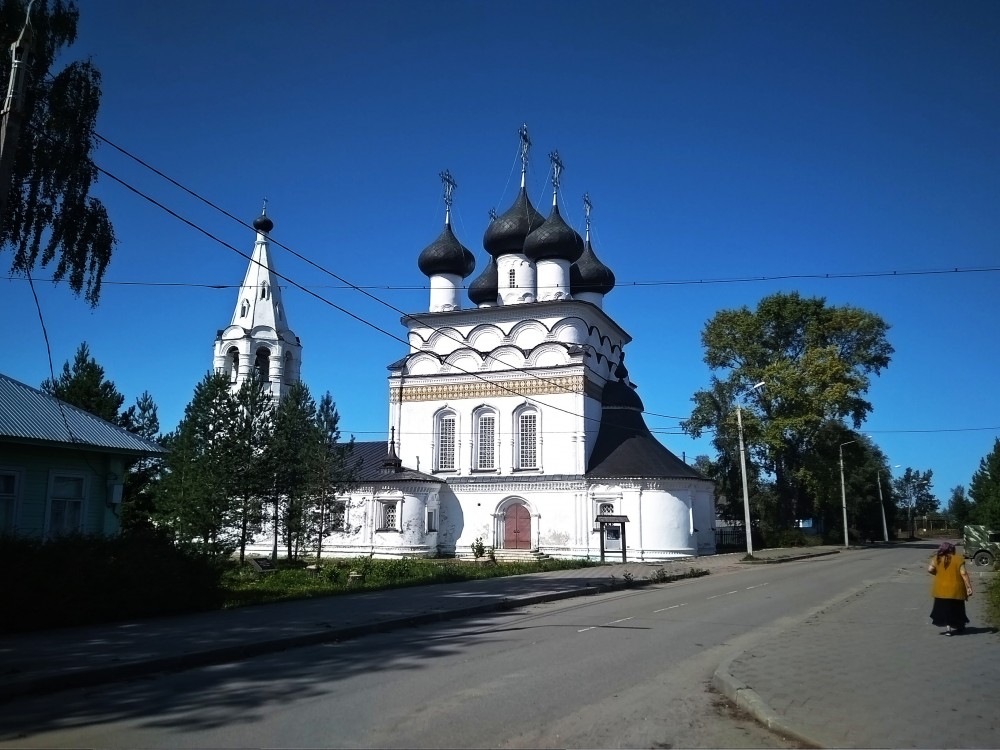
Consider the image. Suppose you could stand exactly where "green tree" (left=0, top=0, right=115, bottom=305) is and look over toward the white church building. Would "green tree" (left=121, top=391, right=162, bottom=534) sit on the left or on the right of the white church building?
left

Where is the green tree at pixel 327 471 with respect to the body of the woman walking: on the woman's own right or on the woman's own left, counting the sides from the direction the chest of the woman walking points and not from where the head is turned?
on the woman's own left

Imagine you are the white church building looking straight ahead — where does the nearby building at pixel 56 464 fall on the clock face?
The nearby building is roughly at 1 o'clock from the white church building.

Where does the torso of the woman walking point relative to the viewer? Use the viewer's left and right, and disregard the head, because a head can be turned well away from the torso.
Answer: facing away from the viewer

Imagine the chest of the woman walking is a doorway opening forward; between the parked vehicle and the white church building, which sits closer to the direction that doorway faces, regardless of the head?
the parked vehicle

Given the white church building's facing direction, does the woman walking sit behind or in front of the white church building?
in front

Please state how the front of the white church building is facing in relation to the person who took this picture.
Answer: facing the viewer

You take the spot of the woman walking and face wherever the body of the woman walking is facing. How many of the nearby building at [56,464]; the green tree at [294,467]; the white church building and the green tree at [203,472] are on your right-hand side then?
0

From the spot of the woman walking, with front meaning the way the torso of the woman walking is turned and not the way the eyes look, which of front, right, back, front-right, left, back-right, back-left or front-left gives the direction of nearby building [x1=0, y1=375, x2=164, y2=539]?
left

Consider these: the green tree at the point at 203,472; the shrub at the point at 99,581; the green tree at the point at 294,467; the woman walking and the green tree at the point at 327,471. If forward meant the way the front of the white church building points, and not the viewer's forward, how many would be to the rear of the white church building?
0

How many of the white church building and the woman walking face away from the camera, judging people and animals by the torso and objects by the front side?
1

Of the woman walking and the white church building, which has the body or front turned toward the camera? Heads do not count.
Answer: the white church building

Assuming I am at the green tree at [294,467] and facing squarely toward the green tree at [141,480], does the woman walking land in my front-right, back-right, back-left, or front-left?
back-left

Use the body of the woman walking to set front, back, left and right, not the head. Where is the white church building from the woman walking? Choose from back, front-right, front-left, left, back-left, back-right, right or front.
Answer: front-left

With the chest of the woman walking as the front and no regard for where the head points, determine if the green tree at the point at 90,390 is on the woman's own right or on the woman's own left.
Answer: on the woman's own left
